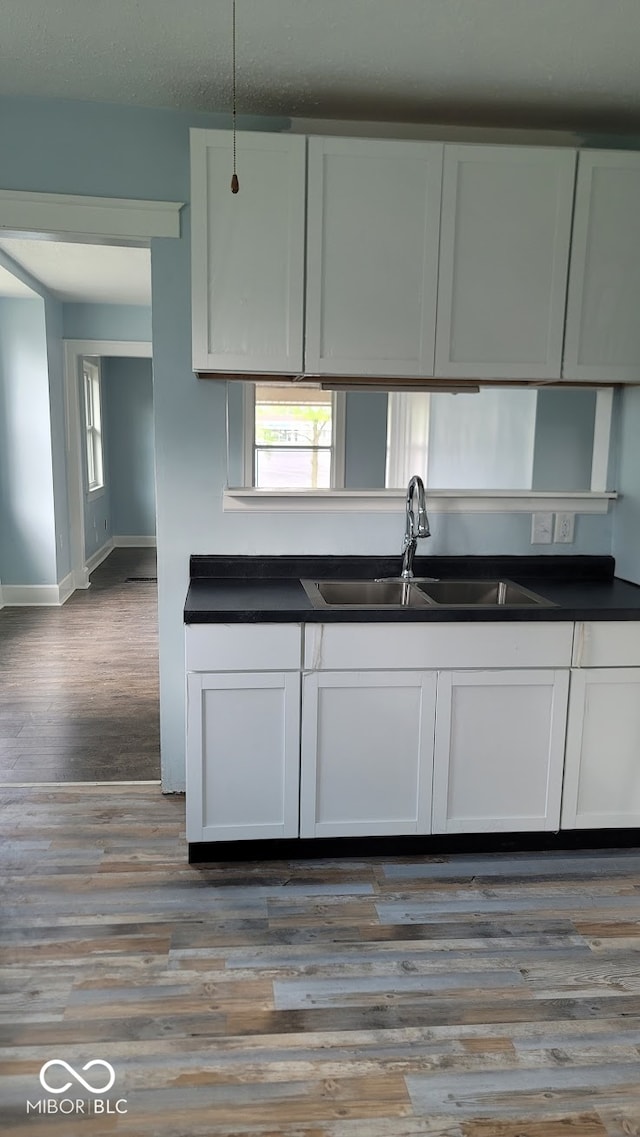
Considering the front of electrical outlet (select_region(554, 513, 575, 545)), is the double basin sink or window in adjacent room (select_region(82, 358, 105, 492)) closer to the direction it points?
the double basin sink

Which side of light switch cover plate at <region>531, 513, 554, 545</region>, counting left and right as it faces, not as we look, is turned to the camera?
front

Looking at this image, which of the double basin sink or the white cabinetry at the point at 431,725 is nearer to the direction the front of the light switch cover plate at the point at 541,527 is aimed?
the white cabinetry

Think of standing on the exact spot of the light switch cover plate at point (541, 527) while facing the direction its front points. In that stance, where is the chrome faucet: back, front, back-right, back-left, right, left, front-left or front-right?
front-right

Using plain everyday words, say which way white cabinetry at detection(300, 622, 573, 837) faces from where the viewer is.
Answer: facing the viewer

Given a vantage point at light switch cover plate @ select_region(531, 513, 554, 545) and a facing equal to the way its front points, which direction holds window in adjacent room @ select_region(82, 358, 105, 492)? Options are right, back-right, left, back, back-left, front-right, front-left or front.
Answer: back-right

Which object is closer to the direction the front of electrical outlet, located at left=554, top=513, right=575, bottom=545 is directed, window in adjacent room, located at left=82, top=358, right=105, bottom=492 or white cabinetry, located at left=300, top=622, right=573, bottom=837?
the white cabinetry

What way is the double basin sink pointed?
toward the camera

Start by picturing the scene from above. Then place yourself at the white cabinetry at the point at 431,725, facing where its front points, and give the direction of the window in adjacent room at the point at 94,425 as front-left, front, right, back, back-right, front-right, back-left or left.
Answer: back-right

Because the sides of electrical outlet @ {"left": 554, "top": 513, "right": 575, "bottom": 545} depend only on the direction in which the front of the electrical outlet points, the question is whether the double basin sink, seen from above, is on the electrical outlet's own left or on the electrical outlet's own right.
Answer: on the electrical outlet's own right

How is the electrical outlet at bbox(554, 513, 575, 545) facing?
toward the camera
